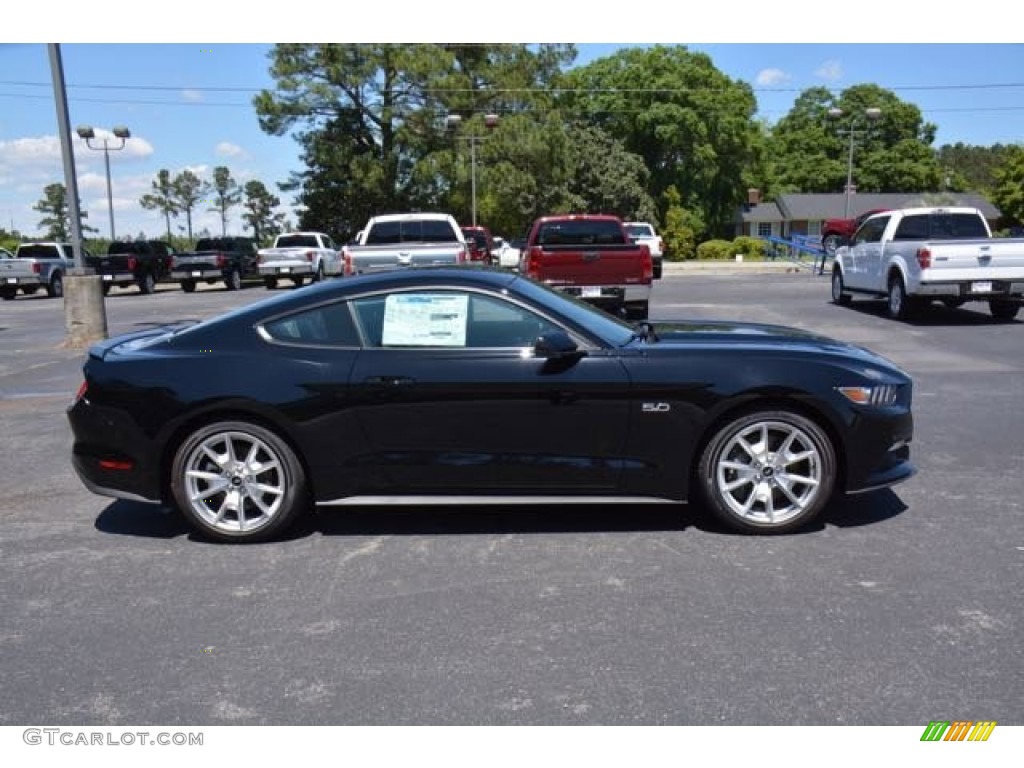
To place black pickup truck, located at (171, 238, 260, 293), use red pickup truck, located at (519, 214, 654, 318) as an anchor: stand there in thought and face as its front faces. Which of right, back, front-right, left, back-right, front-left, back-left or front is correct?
front-left

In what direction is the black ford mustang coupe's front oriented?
to the viewer's right

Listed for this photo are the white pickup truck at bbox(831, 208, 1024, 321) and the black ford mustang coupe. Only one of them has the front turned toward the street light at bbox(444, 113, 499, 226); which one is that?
the white pickup truck

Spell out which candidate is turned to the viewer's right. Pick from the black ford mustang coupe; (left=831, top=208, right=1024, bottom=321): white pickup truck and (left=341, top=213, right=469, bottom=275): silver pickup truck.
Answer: the black ford mustang coupe

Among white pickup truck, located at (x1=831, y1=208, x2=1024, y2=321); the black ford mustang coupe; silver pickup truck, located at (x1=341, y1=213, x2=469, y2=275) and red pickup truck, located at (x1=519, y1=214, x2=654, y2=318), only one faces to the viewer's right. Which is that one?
the black ford mustang coupe

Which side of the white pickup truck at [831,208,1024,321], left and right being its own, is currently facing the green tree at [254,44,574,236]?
front

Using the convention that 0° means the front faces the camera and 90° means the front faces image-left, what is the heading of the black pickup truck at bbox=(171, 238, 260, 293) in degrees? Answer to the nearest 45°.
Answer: approximately 225°

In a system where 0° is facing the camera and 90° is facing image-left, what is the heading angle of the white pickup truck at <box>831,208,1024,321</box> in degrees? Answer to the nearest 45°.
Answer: approximately 135°

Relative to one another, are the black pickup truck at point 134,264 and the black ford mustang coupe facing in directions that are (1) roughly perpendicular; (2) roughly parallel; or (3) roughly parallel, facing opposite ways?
roughly perpendicular

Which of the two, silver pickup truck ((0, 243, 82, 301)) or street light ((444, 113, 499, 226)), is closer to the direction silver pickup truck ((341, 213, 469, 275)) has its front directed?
the street light

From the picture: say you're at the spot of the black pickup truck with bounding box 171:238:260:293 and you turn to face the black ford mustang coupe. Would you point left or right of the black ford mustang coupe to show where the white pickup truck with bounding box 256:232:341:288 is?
left

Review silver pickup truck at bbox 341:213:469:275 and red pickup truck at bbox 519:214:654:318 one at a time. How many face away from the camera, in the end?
2

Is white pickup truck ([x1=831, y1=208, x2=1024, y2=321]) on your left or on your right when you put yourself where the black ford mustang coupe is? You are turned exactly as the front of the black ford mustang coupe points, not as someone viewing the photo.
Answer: on your left

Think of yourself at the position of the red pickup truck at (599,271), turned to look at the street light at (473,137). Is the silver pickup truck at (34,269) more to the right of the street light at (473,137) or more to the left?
left

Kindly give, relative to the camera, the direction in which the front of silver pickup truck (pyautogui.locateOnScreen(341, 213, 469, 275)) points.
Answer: facing away from the viewer

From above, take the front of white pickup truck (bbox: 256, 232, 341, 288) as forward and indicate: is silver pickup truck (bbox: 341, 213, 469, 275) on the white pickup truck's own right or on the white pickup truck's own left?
on the white pickup truck's own right

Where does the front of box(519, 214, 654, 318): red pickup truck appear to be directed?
away from the camera

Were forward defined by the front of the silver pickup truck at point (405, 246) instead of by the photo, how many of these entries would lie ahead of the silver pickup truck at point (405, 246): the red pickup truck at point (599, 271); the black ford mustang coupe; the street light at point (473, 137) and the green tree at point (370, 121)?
2

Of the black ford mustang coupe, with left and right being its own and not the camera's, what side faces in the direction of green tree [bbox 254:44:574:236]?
left

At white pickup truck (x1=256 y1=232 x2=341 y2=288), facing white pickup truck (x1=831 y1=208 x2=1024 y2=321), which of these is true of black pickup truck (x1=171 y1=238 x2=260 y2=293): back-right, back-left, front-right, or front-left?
back-right
